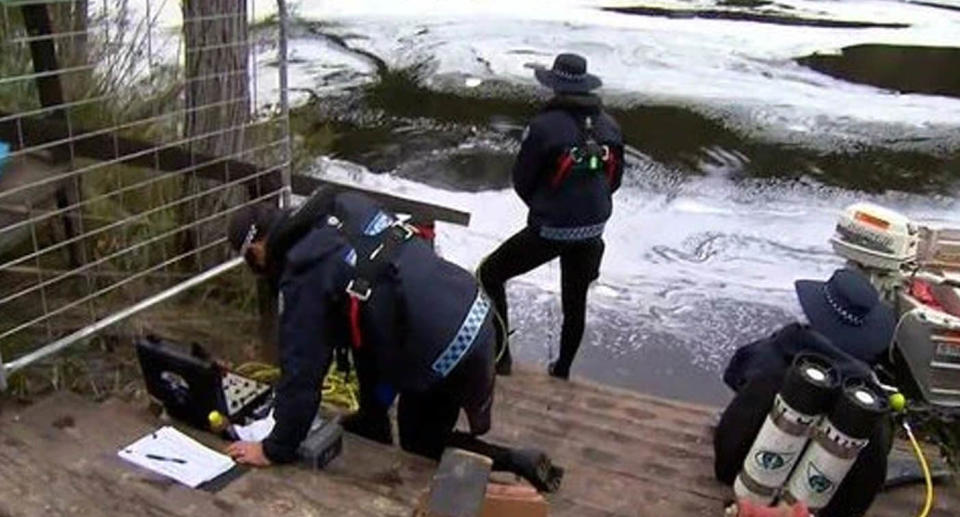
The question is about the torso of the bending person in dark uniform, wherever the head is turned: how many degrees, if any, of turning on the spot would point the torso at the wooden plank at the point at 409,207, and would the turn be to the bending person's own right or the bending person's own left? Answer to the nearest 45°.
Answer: approximately 90° to the bending person's own right

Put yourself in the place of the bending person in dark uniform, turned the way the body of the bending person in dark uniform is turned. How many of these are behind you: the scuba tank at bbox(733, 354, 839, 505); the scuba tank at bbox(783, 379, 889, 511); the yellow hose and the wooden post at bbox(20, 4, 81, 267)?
3

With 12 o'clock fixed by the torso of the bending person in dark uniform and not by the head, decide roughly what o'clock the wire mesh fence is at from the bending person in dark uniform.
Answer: The wire mesh fence is roughly at 2 o'clock from the bending person in dark uniform.

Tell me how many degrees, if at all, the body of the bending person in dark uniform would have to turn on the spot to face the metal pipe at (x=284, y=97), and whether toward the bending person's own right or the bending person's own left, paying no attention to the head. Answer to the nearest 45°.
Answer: approximately 90° to the bending person's own right

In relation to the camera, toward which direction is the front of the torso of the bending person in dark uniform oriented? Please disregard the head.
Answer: to the viewer's left

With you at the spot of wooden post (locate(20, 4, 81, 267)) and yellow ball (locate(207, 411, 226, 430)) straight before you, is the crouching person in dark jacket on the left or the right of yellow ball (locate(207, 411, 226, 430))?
left

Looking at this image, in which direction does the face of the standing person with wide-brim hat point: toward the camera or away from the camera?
away from the camera

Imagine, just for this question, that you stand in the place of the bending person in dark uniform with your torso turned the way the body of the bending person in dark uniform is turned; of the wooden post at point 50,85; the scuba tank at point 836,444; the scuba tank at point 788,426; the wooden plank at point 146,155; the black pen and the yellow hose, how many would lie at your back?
3

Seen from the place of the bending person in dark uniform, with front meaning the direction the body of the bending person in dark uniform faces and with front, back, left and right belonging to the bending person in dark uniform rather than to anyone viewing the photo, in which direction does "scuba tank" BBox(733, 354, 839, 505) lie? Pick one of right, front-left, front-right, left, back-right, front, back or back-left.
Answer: back

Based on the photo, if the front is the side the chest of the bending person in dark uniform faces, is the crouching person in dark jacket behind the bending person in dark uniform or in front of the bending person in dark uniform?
behind

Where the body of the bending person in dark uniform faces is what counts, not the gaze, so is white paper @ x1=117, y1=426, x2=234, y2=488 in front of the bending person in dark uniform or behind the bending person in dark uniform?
in front

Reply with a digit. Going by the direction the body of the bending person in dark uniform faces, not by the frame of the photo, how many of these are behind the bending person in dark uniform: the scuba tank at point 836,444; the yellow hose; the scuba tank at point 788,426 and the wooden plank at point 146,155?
3

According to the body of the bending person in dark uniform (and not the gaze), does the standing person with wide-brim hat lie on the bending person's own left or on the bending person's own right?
on the bending person's own right

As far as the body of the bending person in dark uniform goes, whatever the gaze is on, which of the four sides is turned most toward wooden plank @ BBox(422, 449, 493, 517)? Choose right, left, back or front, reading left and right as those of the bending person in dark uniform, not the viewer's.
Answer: left
